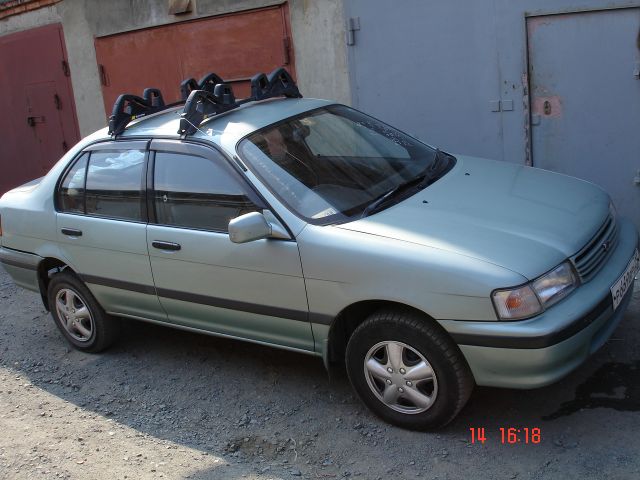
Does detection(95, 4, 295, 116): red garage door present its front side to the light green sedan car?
yes

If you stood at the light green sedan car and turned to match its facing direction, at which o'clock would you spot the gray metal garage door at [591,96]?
The gray metal garage door is roughly at 9 o'clock from the light green sedan car.

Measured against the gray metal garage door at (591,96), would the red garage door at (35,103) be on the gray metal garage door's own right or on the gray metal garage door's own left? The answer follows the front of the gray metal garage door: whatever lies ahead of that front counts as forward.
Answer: on the gray metal garage door's own right

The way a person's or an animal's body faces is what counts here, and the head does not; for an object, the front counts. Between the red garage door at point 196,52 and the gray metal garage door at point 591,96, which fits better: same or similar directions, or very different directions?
same or similar directions

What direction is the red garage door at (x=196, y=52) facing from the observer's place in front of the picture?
facing the viewer

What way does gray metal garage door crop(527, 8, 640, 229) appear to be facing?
toward the camera

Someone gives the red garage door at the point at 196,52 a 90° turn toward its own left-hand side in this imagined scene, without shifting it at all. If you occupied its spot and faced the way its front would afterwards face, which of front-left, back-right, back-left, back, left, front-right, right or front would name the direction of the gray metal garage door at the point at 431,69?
front-right

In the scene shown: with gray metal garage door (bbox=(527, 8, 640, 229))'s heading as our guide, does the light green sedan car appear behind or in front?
in front

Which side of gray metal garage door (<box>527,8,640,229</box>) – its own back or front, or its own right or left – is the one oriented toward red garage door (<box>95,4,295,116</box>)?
right

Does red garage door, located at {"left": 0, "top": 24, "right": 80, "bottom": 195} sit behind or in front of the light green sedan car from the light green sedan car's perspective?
behind

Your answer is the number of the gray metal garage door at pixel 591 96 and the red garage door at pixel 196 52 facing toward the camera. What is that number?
2

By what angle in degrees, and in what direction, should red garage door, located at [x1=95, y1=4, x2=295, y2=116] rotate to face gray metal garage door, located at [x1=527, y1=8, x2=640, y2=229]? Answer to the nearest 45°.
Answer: approximately 45° to its left

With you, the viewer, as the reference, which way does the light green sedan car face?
facing the viewer and to the right of the viewer

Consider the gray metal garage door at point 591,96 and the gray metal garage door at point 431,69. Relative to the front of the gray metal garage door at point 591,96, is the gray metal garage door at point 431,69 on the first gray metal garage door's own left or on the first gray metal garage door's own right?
on the first gray metal garage door's own right
